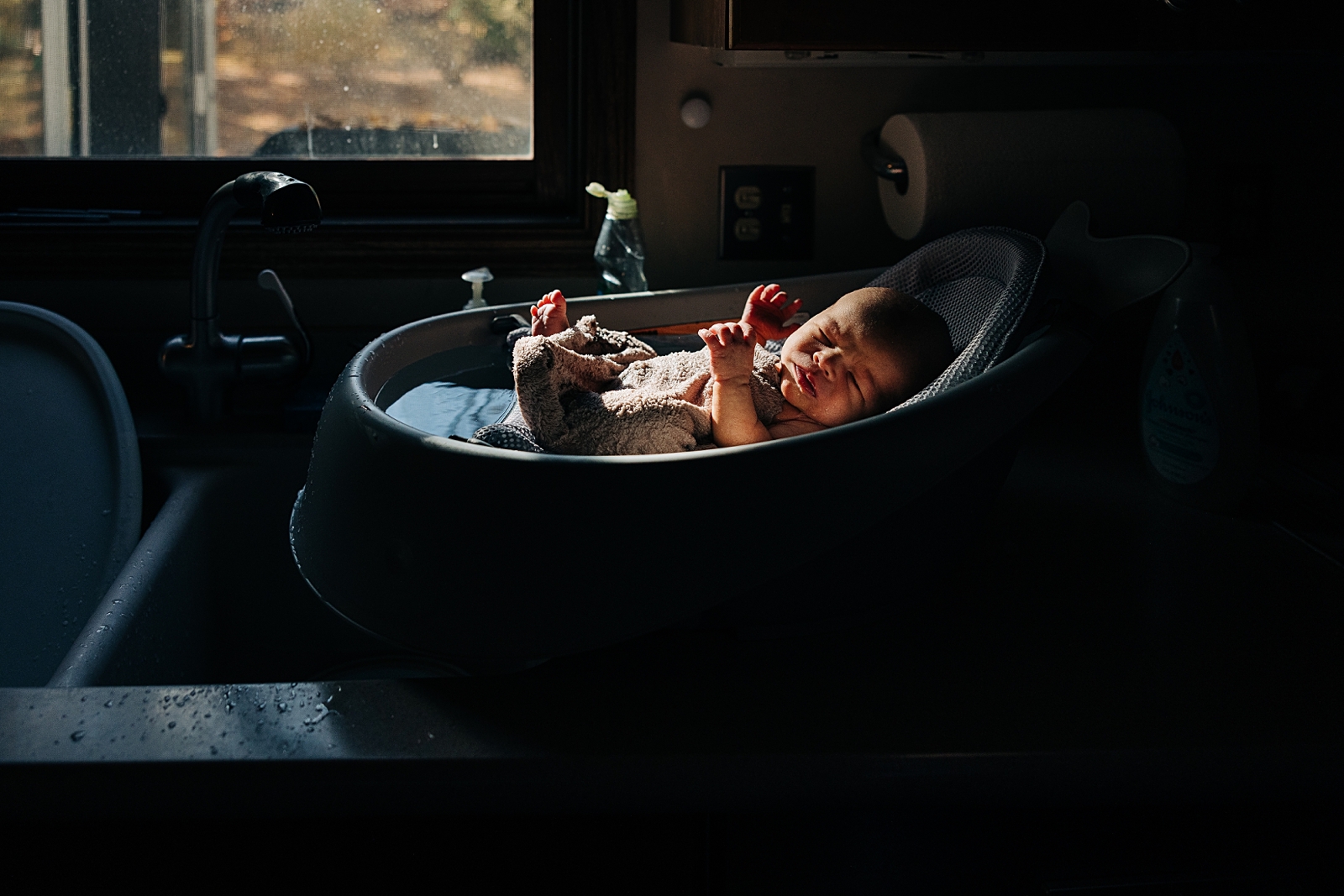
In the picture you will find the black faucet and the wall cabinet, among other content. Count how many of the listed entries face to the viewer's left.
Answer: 0

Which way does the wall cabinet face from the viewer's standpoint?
toward the camera

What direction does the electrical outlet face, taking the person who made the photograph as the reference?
facing the viewer

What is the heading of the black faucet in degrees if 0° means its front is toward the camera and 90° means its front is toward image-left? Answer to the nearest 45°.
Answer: approximately 315°
